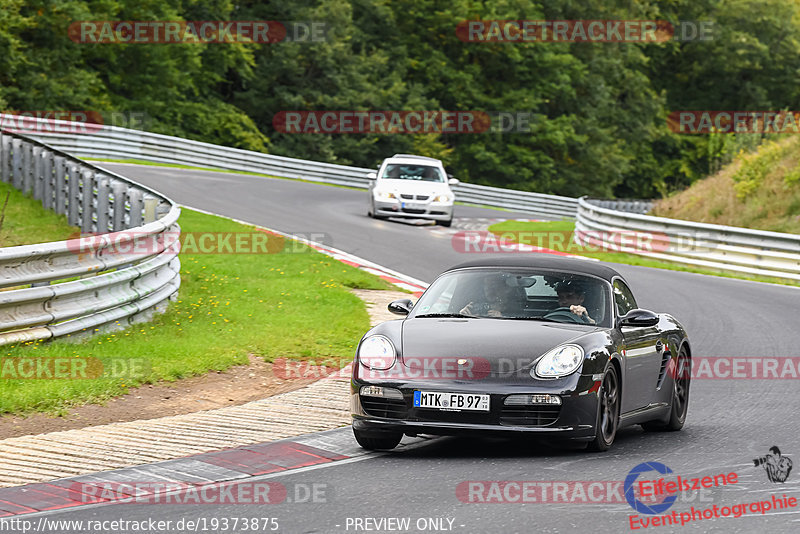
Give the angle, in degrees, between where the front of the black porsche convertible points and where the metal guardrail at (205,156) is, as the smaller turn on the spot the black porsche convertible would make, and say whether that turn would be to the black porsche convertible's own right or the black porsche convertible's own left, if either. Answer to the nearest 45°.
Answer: approximately 135° to the black porsche convertible's own right

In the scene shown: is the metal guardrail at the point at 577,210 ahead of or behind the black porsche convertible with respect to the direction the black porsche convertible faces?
behind

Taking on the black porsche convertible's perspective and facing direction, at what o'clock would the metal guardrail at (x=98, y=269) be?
The metal guardrail is roughly at 3 o'clock from the black porsche convertible.

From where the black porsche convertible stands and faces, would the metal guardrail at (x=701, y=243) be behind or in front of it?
behind

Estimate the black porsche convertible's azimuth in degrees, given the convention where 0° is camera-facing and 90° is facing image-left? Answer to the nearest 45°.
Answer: approximately 45°
